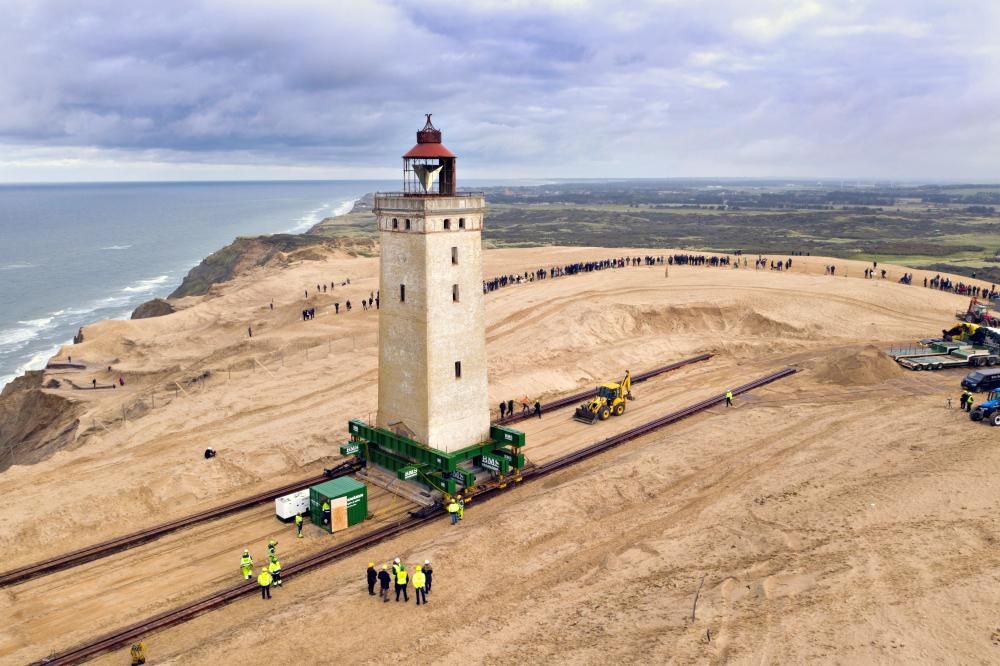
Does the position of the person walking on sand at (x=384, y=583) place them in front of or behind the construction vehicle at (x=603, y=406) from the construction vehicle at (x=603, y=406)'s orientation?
in front

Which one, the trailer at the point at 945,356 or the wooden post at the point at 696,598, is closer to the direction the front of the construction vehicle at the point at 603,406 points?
the wooden post

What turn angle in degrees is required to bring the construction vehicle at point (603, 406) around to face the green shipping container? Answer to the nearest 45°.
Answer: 0° — it already faces it

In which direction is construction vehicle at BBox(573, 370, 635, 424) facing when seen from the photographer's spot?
facing the viewer and to the left of the viewer

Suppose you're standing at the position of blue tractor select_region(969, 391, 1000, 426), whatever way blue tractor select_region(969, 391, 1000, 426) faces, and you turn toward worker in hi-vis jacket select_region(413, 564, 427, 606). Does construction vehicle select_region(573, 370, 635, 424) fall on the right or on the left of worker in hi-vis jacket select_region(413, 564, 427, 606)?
right

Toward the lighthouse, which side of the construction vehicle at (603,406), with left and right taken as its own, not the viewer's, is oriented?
front

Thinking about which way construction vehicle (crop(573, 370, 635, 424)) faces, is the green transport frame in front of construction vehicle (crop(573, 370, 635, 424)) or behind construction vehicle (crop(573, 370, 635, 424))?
in front

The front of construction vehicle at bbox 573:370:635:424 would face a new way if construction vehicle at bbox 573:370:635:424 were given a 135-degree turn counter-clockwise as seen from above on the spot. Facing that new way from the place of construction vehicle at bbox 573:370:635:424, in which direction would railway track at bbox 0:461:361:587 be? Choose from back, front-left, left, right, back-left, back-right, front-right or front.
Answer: back-right

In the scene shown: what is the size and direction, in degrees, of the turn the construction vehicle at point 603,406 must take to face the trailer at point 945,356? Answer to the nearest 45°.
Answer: approximately 180°

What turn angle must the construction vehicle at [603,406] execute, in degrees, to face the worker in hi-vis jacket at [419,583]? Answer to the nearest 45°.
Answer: approximately 45° to its left

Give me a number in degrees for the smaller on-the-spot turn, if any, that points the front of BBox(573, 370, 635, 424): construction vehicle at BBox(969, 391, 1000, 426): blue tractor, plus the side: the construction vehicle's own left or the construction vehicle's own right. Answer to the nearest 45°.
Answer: approximately 135° to the construction vehicle's own left

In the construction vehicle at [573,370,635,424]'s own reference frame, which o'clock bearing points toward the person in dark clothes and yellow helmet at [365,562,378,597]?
The person in dark clothes and yellow helmet is roughly at 11 o'clock from the construction vehicle.

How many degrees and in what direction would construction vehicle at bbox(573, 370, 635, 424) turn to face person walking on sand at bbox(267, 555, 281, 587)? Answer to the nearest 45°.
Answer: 0° — it already faces them
